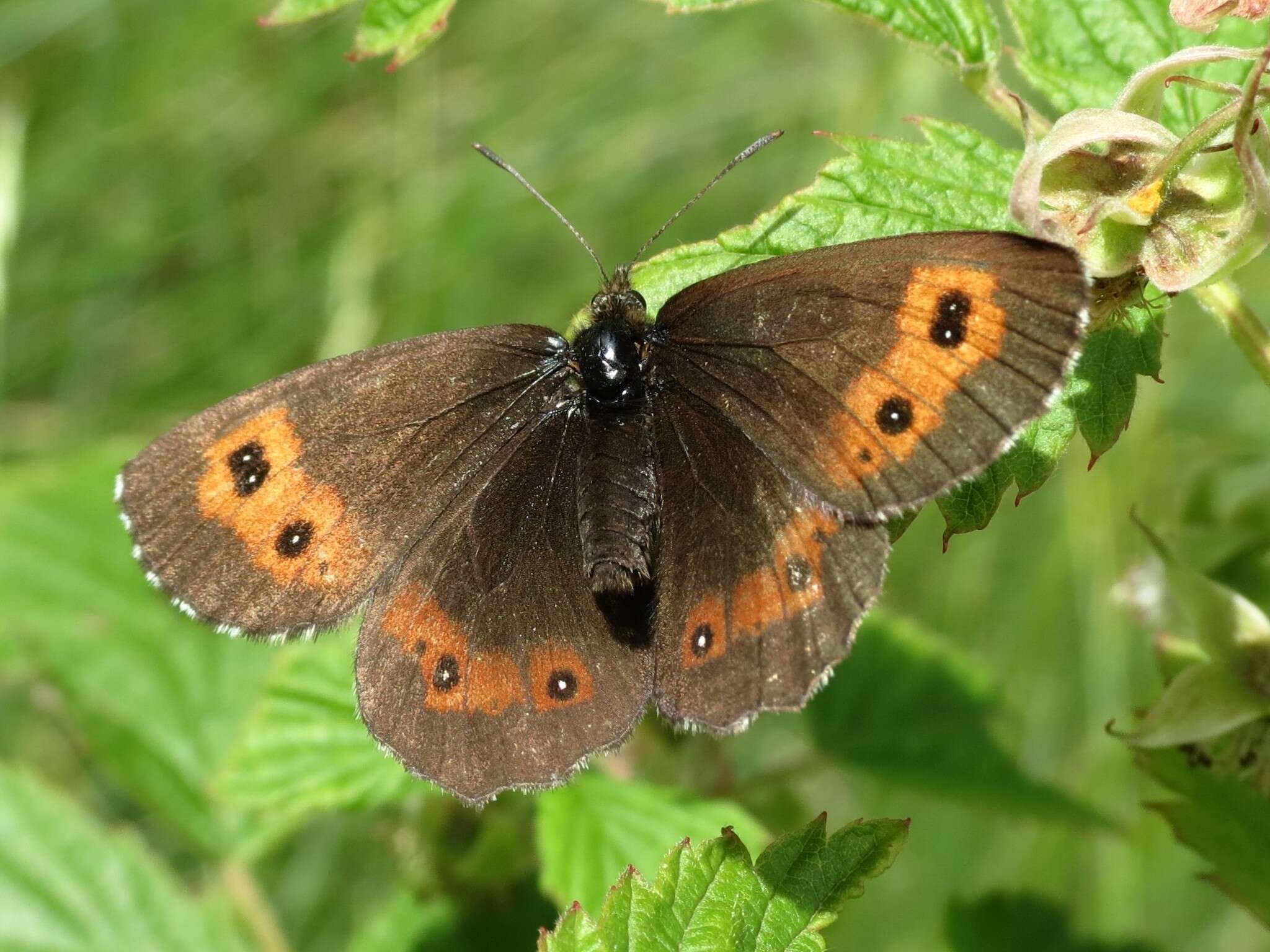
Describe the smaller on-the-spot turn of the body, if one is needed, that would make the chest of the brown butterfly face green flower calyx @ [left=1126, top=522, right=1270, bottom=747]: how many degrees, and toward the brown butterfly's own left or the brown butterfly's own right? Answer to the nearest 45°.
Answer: approximately 90° to the brown butterfly's own right

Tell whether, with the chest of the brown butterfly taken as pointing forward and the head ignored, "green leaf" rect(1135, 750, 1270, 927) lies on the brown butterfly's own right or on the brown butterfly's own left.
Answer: on the brown butterfly's own right

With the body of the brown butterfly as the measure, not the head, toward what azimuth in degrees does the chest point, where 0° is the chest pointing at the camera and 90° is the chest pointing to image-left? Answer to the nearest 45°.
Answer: approximately 180°
